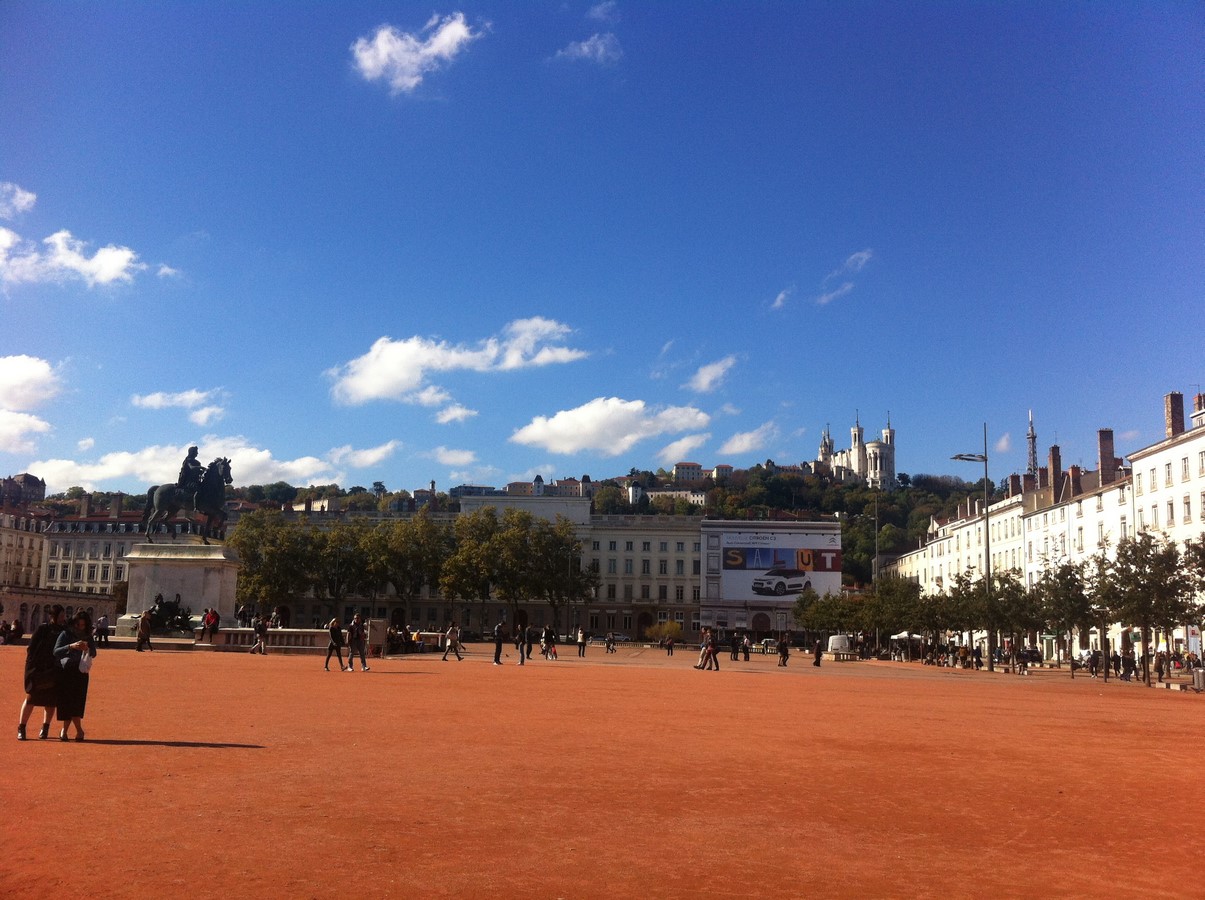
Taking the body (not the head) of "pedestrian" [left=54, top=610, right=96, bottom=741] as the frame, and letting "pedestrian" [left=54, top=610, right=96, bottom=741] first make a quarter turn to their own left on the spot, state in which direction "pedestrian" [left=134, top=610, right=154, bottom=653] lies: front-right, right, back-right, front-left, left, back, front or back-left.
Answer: front-left

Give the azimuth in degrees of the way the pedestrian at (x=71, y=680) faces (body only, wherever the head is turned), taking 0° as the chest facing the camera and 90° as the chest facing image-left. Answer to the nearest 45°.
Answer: approximately 315°

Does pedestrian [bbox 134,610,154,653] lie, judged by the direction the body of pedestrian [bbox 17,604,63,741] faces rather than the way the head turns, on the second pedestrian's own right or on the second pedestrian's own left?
on the second pedestrian's own left
